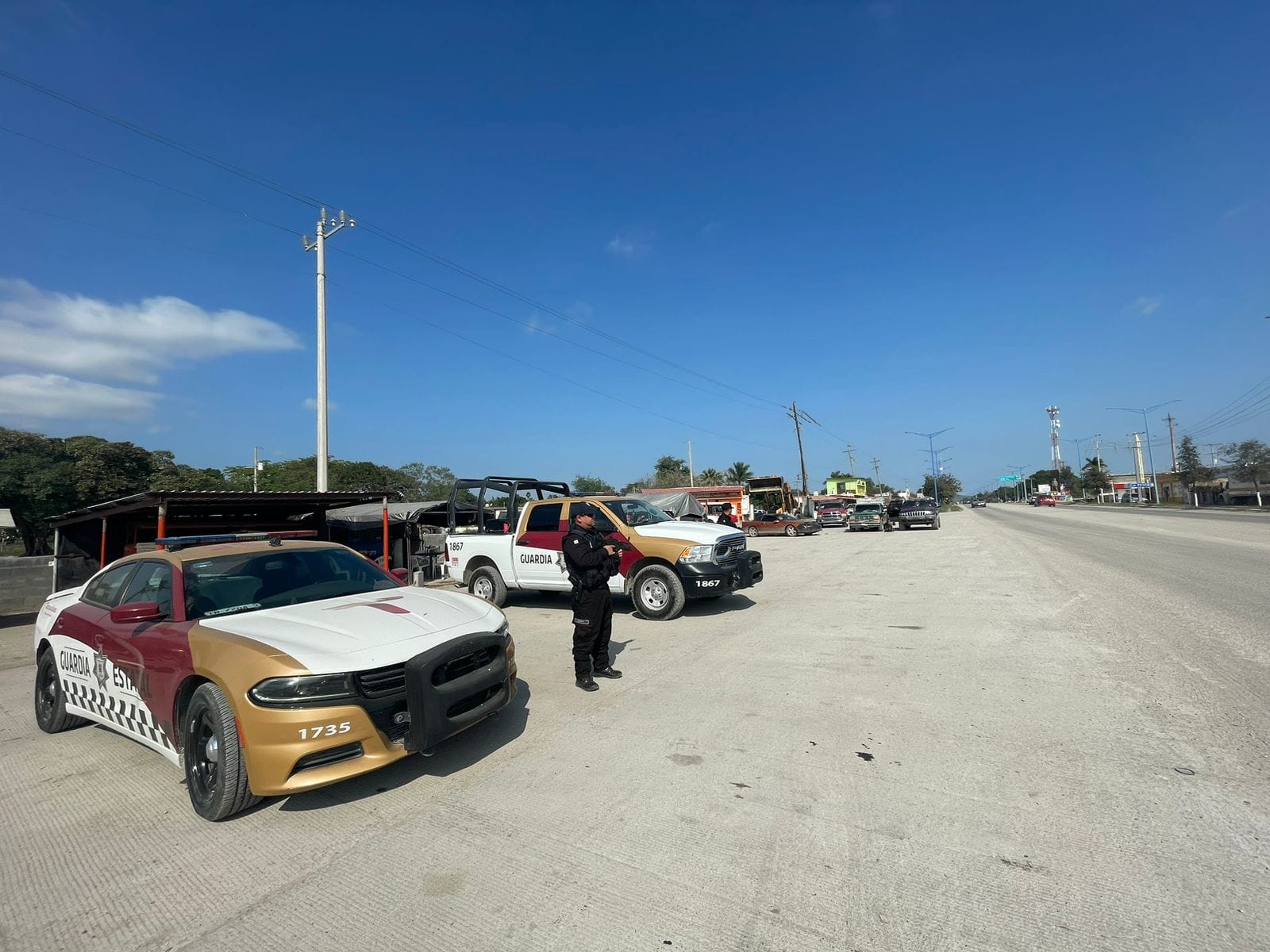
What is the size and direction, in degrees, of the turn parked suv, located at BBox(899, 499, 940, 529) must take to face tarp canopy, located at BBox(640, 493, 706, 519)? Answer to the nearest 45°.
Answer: approximately 45° to its right

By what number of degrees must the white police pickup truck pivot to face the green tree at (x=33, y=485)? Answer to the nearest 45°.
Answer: approximately 180°

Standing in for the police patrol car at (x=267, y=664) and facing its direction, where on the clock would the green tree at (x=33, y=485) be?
The green tree is roughly at 7 o'clock from the police patrol car.

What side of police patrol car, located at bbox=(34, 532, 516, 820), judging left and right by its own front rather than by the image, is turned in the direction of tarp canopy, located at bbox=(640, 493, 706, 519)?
left

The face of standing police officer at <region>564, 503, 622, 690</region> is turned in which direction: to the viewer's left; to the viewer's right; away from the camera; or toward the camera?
to the viewer's right

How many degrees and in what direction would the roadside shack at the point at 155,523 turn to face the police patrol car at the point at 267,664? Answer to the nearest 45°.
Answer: approximately 45° to its right

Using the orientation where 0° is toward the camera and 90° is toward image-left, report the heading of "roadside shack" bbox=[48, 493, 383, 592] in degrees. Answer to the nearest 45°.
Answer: approximately 315°

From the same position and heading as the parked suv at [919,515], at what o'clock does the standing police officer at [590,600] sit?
The standing police officer is roughly at 12 o'clock from the parked suv.
